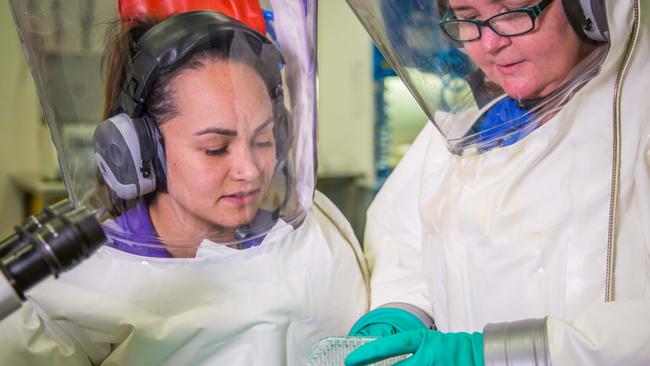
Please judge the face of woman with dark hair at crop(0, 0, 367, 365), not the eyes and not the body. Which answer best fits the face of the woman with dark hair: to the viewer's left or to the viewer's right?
to the viewer's right

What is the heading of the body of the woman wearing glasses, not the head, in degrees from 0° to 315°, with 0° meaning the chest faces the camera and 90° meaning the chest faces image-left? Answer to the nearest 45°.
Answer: approximately 45°
